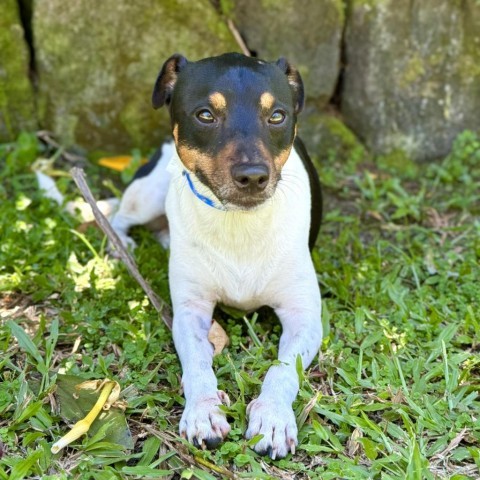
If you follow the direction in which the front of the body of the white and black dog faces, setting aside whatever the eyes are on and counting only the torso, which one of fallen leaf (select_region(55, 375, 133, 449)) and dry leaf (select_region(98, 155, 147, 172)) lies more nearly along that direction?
the fallen leaf

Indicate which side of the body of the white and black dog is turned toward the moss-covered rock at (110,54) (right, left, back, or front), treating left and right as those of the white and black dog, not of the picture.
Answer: back

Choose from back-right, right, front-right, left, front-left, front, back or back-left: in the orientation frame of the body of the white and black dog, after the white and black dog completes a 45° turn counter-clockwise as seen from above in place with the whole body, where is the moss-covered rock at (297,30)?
back-left

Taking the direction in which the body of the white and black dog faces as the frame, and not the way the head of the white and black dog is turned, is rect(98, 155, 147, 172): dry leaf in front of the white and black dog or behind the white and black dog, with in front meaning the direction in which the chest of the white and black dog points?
behind

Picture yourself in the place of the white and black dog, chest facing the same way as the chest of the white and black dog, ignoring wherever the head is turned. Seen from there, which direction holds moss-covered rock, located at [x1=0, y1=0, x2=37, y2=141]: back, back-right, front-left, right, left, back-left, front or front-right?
back-right

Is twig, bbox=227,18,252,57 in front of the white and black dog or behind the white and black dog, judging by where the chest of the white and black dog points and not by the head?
behind

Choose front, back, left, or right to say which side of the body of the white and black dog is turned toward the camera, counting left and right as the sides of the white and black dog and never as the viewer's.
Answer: front

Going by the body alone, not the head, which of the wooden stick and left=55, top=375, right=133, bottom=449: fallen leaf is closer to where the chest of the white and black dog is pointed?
the fallen leaf

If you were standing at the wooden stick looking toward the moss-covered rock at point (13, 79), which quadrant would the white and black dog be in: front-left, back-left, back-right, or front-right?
back-right
